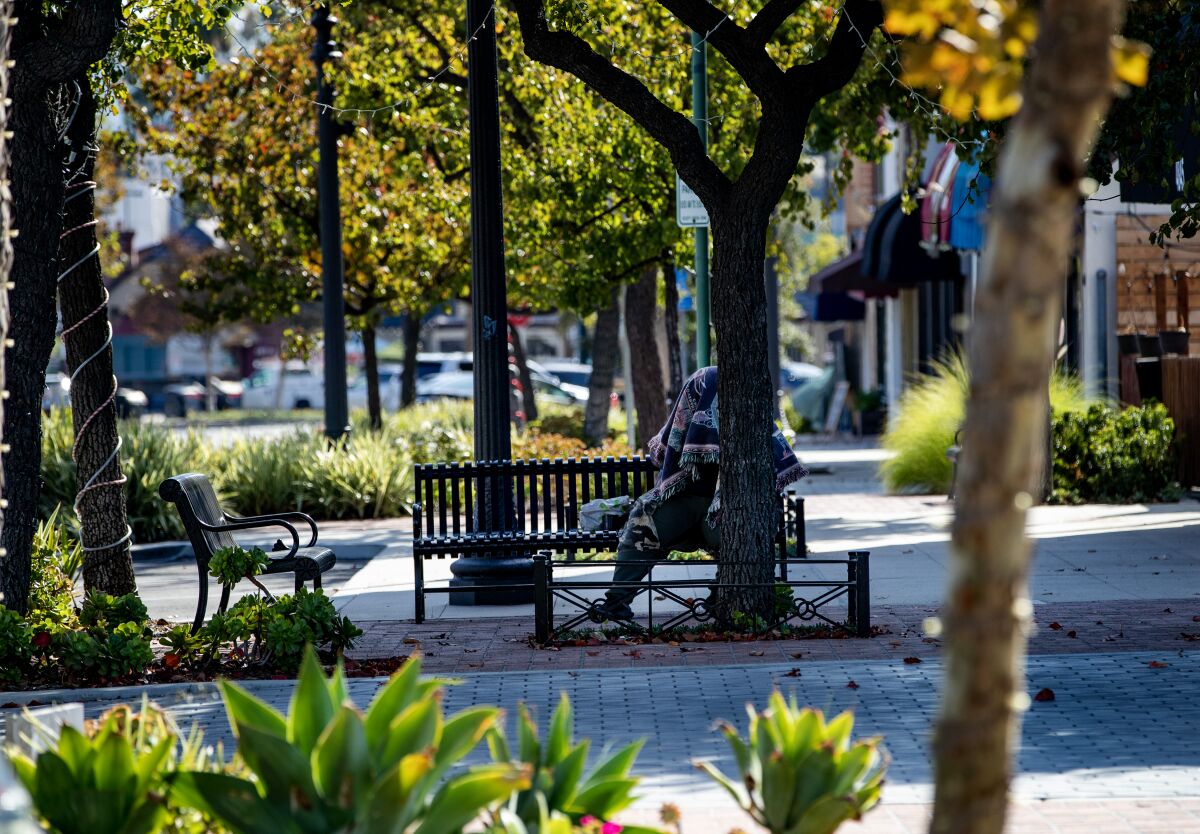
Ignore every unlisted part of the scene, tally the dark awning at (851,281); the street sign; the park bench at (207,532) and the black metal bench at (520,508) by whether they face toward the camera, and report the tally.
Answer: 2

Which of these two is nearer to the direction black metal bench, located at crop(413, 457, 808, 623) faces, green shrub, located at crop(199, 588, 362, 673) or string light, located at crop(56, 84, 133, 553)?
the green shrub

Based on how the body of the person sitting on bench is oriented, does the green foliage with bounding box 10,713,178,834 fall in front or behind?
in front

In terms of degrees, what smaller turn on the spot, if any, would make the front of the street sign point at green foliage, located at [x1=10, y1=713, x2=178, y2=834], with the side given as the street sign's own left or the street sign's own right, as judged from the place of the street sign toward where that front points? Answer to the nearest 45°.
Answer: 0° — it already faces it

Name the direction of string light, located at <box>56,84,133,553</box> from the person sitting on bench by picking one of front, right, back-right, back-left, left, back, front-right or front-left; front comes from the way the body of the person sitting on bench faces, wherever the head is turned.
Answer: front-right

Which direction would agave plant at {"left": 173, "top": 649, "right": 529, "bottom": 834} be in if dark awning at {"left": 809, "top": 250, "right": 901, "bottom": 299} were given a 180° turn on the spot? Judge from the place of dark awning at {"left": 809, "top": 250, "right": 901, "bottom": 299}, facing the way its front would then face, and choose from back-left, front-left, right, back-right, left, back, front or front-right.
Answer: right

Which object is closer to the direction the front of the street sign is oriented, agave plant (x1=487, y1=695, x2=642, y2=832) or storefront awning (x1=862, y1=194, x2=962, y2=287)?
the agave plant

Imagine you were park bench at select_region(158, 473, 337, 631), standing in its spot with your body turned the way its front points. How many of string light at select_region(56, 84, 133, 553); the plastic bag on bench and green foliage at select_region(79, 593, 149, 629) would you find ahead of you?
1

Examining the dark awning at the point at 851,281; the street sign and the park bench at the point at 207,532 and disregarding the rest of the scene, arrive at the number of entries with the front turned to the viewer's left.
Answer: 1

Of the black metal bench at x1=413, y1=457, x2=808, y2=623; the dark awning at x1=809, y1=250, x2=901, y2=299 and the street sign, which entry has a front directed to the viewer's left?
the dark awning

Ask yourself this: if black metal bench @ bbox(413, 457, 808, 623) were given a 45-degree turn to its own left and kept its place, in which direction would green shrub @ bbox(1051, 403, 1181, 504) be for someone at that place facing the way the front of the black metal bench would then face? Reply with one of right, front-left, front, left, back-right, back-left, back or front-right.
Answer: left

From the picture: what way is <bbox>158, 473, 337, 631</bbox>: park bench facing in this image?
to the viewer's right

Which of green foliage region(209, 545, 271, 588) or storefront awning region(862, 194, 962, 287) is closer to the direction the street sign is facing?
the green foliage

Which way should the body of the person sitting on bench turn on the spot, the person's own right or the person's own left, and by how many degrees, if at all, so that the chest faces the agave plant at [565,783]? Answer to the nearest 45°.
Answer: approximately 45° to the person's own left

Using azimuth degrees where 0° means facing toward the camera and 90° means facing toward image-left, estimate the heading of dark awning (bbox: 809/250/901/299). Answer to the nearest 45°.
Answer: approximately 90°

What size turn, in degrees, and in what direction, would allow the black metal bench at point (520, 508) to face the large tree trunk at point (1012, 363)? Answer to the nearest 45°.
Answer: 0° — it already faces it

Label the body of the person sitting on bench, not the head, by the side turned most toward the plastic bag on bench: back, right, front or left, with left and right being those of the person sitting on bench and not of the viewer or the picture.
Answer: right
